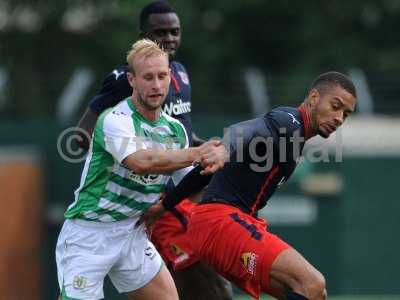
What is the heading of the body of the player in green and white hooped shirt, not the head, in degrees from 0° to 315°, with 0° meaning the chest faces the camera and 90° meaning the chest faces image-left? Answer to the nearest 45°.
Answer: approximately 315°

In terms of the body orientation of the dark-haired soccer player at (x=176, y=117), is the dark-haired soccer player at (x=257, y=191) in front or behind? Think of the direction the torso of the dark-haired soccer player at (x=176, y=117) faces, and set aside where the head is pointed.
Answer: in front

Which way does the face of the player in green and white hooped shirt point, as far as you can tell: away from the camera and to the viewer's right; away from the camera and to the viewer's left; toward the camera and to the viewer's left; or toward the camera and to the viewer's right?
toward the camera and to the viewer's right

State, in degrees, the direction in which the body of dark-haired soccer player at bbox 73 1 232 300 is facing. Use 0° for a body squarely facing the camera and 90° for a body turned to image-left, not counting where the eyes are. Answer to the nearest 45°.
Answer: approximately 315°
